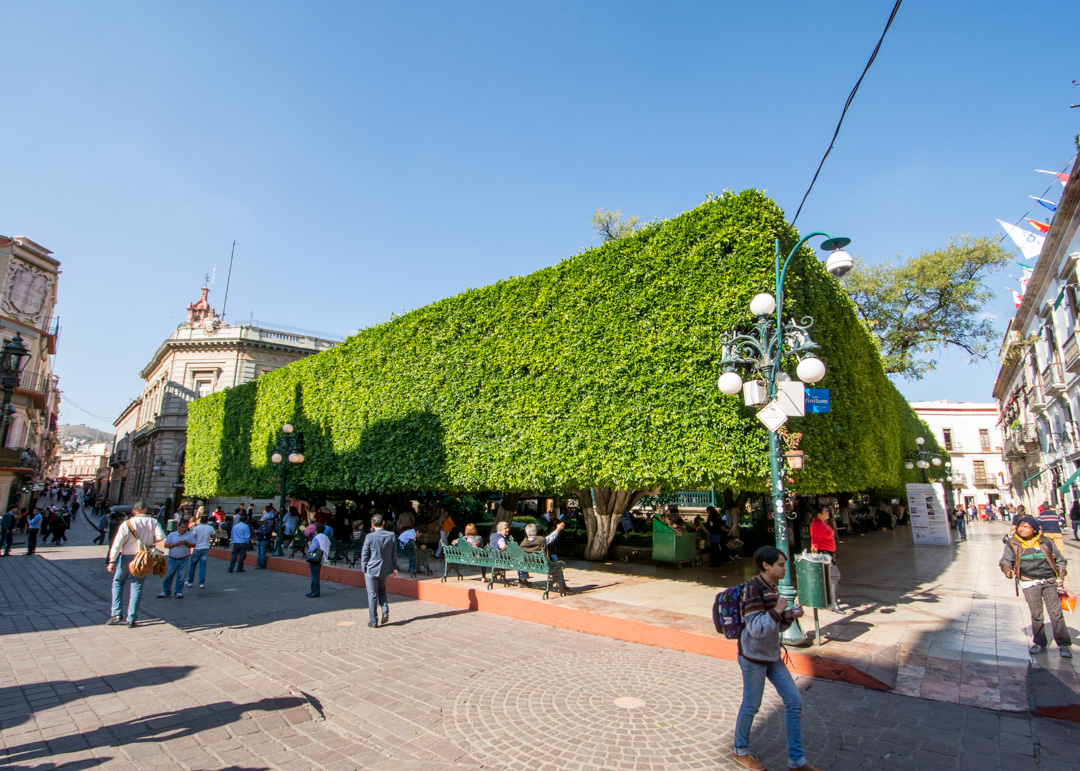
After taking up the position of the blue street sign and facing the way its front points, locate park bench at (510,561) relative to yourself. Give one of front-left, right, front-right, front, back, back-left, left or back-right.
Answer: right

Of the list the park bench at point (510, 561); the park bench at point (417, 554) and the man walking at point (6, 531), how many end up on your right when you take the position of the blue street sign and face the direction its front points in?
3

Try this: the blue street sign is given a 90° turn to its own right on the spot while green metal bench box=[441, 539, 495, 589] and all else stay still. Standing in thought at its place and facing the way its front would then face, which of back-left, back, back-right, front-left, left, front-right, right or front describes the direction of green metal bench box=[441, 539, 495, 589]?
front

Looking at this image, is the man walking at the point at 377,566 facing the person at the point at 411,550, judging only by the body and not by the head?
yes

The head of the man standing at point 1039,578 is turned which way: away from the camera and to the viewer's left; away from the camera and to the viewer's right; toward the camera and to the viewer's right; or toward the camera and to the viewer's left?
toward the camera and to the viewer's left

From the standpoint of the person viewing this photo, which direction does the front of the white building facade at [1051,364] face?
facing to the left of the viewer

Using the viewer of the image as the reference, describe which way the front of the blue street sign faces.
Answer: facing the viewer

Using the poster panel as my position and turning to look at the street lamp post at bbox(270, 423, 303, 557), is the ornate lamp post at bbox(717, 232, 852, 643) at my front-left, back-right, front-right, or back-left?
front-left

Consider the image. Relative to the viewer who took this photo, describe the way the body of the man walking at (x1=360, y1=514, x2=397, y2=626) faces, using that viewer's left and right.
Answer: facing away from the viewer

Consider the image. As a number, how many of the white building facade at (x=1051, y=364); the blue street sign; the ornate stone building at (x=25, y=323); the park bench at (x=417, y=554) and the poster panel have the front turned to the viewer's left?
1

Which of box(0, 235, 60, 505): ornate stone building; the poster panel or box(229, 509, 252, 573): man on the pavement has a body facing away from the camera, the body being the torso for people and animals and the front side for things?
the man on the pavement
